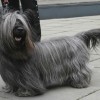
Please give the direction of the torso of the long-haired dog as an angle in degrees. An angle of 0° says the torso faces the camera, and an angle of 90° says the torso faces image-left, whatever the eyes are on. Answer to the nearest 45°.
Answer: approximately 45°
